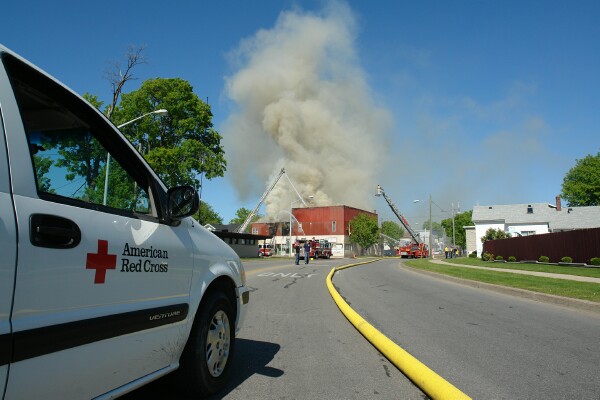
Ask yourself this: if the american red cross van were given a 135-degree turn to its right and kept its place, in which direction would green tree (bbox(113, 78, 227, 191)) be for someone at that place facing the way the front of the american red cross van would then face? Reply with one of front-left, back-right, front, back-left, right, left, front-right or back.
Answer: back

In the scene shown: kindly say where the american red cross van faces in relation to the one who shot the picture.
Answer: facing away from the viewer and to the right of the viewer
